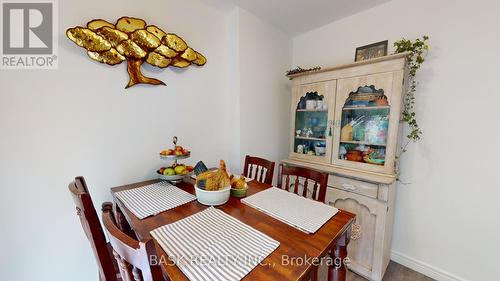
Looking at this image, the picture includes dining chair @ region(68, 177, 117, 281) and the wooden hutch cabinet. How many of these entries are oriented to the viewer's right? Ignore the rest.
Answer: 1

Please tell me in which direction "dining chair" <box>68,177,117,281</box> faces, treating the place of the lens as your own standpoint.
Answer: facing to the right of the viewer

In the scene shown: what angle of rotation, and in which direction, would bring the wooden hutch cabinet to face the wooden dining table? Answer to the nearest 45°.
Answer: approximately 45° to its left

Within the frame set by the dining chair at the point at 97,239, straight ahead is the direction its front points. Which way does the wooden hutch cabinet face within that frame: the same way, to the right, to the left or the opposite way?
the opposite way

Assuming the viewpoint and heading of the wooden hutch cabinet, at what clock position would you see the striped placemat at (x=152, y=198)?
The striped placemat is roughly at 12 o'clock from the wooden hutch cabinet.

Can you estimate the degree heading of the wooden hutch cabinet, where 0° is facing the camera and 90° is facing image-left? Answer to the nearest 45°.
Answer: approximately 45°

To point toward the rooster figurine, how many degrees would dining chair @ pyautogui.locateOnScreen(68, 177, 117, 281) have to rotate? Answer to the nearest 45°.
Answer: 0° — it already faces it

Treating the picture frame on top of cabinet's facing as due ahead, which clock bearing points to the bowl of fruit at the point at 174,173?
The bowl of fruit is roughly at 12 o'clock from the picture frame on top of cabinet.
